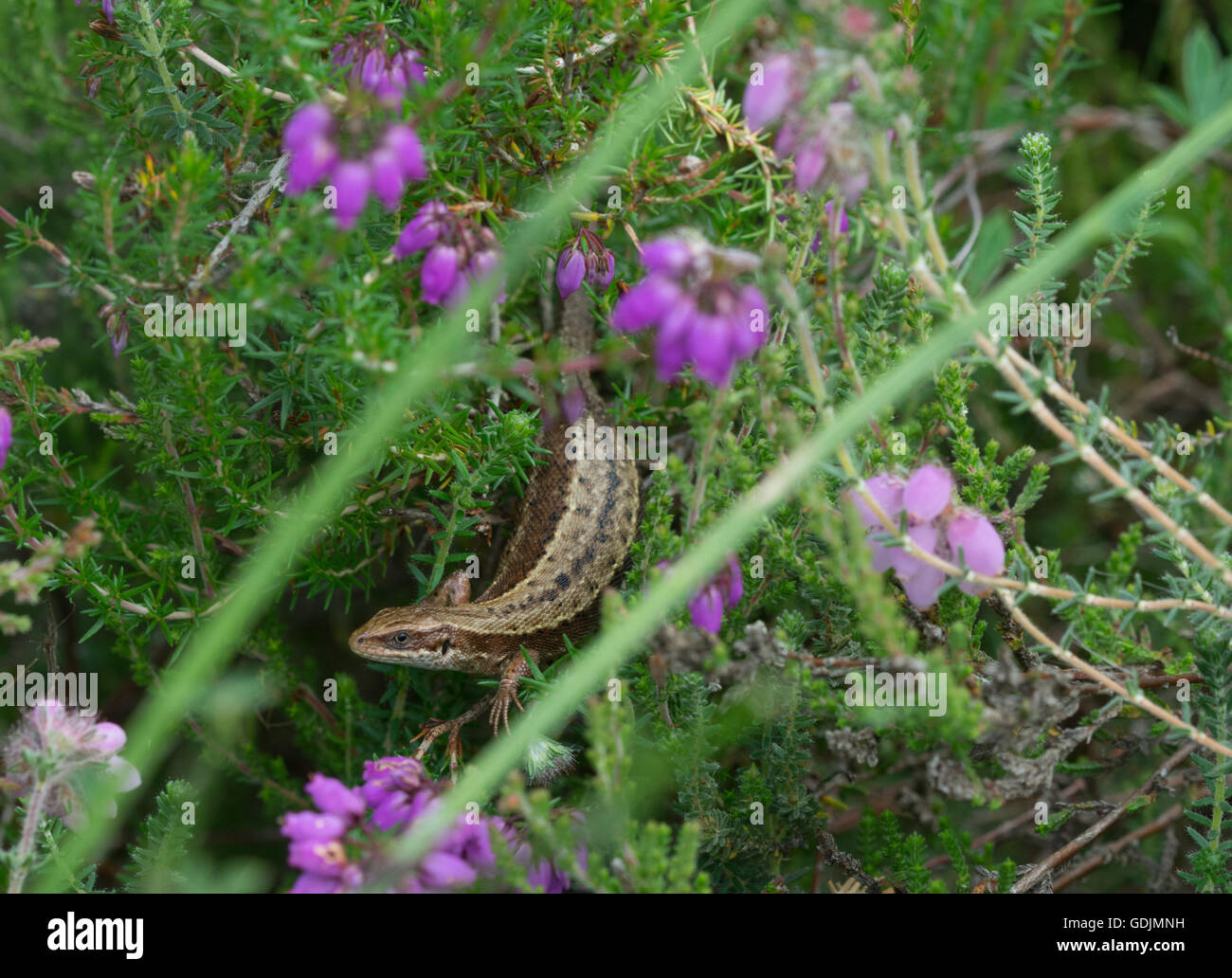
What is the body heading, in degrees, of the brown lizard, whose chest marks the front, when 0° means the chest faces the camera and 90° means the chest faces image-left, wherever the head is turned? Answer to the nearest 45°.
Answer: approximately 45°

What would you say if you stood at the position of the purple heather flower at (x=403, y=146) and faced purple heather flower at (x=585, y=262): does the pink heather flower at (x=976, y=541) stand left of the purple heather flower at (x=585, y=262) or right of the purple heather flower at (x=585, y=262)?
right

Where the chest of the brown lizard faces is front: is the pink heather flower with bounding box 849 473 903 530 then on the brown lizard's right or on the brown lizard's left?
on the brown lizard's left

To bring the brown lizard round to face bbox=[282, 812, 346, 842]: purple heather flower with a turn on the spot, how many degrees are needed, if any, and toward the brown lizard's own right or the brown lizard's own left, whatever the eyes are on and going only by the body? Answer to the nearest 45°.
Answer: approximately 45° to the brown lizard's own left
